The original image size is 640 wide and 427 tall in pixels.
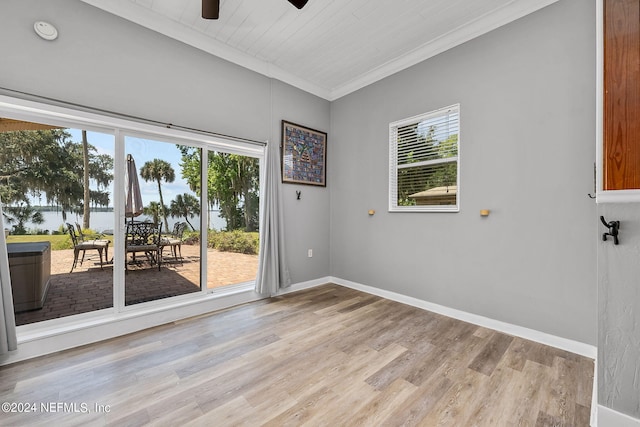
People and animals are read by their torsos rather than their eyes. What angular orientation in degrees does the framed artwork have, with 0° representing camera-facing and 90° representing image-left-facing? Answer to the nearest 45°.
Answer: approximately 315°

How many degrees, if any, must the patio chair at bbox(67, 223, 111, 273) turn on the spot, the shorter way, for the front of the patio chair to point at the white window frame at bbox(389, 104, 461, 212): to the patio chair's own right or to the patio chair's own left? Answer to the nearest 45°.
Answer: approximately 45° to the patio chair's own right

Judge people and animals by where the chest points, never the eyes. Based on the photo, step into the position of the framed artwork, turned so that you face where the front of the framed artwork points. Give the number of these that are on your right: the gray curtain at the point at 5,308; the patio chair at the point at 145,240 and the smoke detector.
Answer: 3

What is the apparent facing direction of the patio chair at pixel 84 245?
to the viewer's right

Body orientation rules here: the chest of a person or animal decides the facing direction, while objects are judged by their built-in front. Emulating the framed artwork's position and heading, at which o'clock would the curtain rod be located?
The curtain rod is roughly at 3 o'clock from the framed artwork.
